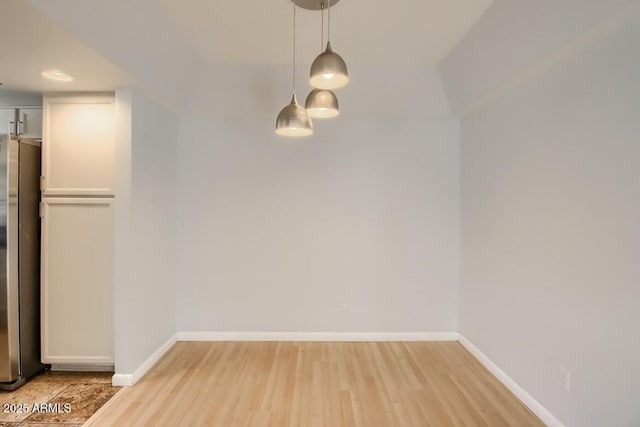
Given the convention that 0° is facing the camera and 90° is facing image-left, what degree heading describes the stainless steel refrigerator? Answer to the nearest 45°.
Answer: approximately 45°

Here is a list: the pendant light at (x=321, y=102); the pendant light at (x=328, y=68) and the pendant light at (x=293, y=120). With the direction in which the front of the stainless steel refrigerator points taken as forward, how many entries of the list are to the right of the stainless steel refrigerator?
0

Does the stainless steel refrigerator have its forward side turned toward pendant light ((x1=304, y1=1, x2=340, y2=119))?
no

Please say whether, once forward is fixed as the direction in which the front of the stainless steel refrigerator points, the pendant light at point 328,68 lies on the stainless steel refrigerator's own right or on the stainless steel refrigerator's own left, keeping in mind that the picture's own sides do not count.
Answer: on the stainless steel refrigerator's own left

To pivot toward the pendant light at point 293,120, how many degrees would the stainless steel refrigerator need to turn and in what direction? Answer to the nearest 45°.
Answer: approximately 90° to its left
